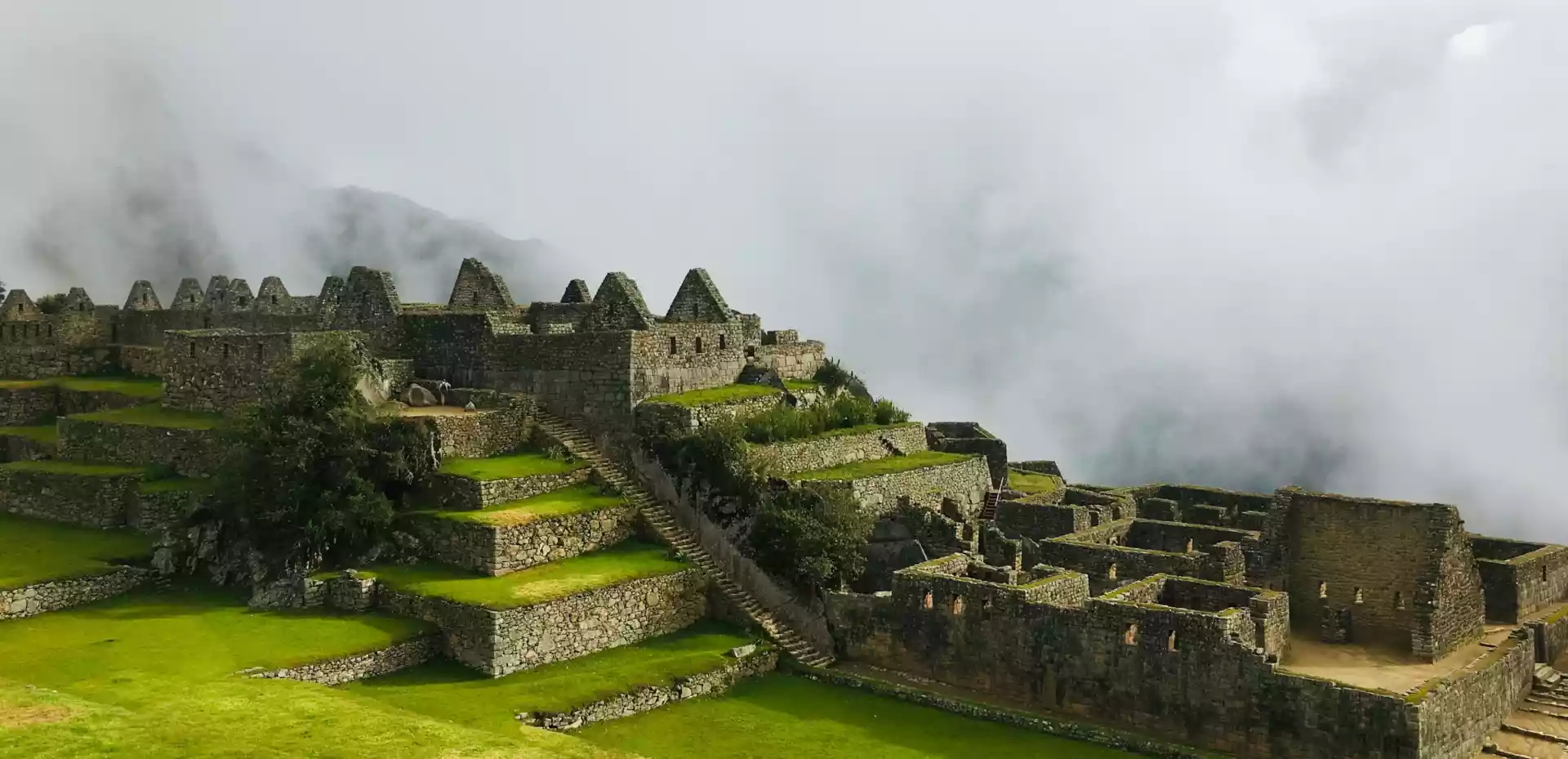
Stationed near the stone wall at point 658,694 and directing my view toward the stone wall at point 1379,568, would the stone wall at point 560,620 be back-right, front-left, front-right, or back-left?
back-left

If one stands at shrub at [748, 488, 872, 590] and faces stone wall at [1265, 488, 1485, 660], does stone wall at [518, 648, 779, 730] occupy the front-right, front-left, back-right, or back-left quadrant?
back-right
